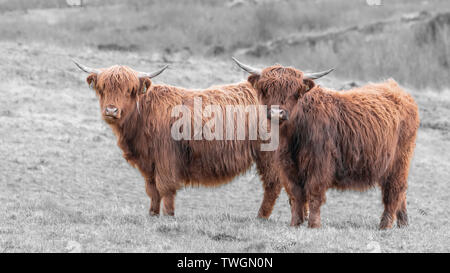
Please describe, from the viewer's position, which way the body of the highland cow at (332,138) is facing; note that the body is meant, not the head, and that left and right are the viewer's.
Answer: facing the viewer and to the left of the viewer

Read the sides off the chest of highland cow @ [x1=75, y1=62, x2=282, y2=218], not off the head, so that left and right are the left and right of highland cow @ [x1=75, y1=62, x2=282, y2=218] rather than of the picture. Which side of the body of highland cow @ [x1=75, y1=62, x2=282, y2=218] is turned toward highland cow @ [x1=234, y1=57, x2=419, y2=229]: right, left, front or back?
back

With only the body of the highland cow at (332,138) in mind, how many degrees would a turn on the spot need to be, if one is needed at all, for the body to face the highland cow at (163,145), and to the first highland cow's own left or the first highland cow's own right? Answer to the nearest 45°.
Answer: approximately 45° to the first highland cow's own right

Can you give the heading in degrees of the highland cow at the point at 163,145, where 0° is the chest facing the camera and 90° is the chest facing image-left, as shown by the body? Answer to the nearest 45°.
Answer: approximately 90°

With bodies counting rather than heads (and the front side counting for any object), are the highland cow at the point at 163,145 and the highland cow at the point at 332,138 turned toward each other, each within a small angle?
no

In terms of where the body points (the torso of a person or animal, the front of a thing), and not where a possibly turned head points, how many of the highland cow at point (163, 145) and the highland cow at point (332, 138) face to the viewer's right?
0

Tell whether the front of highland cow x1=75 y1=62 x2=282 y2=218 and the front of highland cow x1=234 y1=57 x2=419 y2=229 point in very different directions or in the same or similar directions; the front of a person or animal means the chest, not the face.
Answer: same or similar directions
